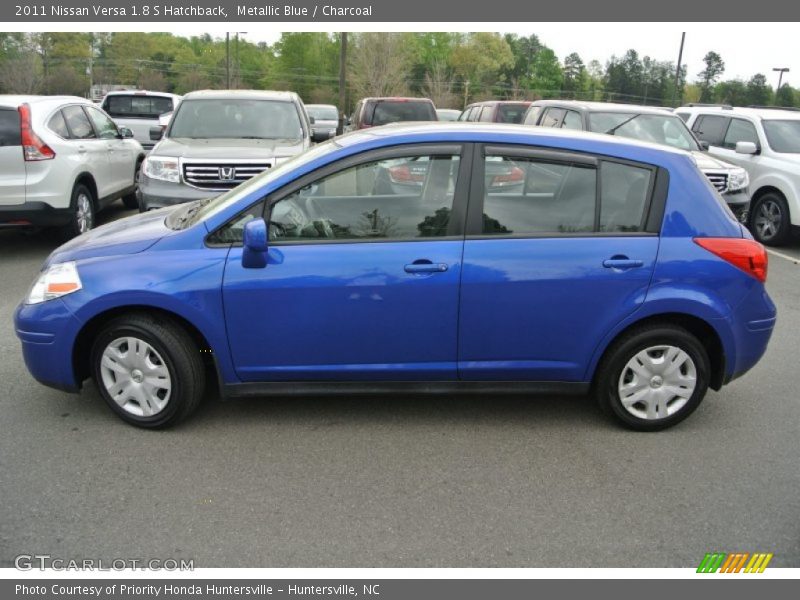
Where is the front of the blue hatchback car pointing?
to the viewer's left

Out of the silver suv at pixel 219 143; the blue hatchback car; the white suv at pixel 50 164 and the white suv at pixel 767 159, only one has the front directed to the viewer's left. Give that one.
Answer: the blue hatchback car

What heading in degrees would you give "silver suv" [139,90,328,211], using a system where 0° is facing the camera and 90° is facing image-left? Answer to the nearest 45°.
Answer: approximately 0°

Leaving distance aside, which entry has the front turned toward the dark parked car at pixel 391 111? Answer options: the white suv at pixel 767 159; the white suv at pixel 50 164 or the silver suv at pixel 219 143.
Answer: the white suv at pixel 50 164

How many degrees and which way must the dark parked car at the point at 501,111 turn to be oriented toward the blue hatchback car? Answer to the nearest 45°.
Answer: approximately 135° to its left

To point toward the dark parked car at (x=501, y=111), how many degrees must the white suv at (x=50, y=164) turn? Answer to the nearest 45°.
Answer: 0° — it already faces it

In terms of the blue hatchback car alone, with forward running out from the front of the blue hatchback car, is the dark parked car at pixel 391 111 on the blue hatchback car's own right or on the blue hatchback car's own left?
on the blue hatchback car's own right

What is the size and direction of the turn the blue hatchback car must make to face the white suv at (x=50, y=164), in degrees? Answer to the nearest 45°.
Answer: approximately 45° to its right

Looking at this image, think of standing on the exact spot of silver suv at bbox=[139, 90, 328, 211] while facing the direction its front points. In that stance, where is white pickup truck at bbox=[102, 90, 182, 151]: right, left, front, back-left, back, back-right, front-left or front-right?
back

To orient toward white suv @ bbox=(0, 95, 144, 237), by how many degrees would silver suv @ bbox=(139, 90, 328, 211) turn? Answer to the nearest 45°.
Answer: approximately 90° to its right
